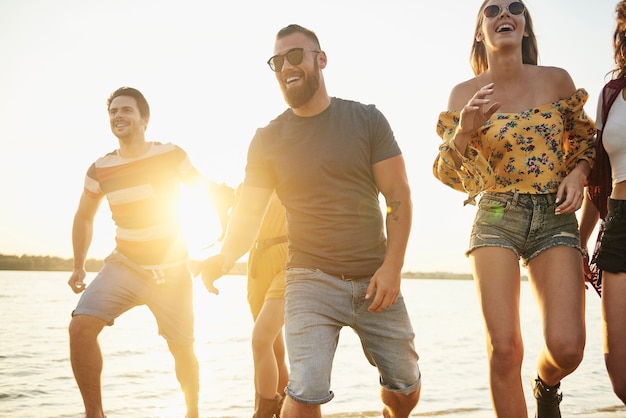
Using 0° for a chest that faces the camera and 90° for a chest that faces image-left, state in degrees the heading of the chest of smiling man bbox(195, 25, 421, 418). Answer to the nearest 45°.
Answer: approximately 0°

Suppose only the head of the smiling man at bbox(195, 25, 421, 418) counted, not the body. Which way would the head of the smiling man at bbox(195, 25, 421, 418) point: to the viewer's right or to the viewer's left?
to the viewer's left

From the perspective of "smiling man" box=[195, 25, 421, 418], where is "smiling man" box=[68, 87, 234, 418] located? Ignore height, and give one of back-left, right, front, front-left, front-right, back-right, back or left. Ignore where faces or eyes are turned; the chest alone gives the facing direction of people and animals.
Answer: back-right

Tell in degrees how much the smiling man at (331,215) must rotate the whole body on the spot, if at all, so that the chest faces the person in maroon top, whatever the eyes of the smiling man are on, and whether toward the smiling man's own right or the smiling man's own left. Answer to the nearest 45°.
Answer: approximately 90° to the smiling man's own left
